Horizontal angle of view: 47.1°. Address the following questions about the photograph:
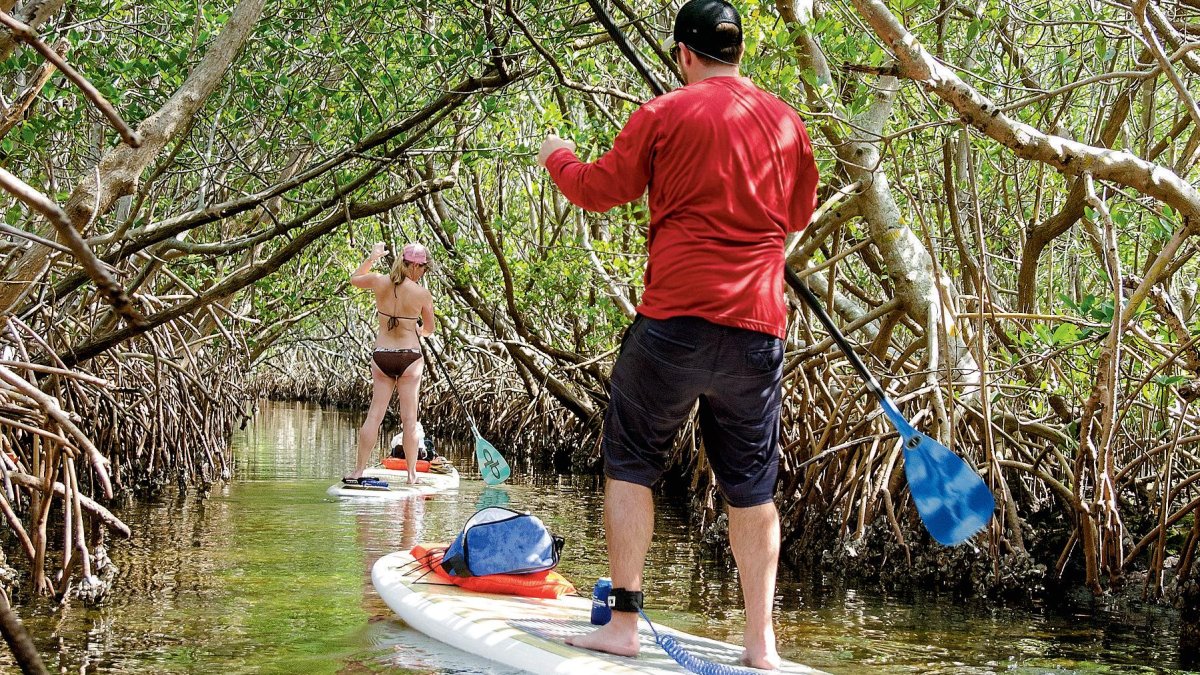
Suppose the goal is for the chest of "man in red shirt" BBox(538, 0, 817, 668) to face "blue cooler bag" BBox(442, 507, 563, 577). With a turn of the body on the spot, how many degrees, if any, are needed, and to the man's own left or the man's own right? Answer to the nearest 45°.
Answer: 0° — they already face it

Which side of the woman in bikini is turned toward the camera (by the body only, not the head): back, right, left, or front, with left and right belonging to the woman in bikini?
back

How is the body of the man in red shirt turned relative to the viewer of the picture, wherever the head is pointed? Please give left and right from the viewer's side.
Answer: facing away from the viewer and to the left of the viewer

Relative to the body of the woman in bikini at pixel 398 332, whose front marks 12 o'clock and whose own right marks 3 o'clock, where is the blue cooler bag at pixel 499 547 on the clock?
The blue cooler bag is roughly at 6 o'clock from the woman in bikini.

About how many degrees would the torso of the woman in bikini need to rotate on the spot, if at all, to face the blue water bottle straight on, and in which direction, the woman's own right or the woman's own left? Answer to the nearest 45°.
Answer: approximately 180°

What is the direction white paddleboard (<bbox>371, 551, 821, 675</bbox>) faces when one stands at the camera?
facing away from the viewer and to the left of the viewer

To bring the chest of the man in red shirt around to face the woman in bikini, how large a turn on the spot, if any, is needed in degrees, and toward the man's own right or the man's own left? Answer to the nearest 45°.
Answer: approximately 45° to the man's own right

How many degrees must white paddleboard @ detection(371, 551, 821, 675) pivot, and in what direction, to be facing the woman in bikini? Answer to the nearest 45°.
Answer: approximately 45° to its right

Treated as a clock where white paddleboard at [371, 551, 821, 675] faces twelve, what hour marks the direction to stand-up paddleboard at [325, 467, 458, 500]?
The stand-up paddleboard is roughly at 1 o'clock from the white paddleboard.
